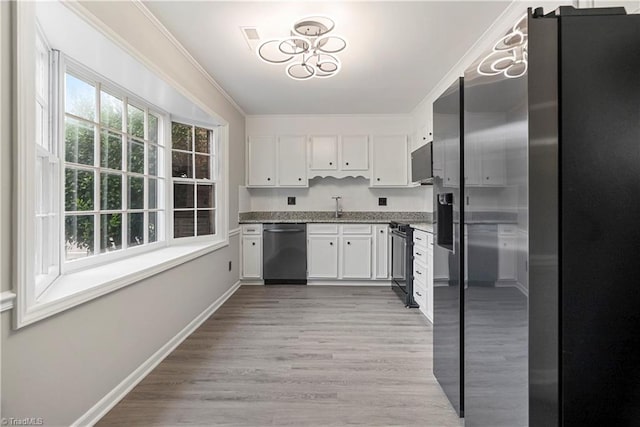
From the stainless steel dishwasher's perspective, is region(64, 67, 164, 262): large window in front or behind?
in front

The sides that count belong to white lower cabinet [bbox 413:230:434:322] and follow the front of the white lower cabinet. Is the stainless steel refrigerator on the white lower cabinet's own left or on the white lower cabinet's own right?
on the white lower cabinet's own left

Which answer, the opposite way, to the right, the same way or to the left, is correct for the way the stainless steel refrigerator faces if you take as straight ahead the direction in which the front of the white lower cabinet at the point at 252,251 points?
to the right

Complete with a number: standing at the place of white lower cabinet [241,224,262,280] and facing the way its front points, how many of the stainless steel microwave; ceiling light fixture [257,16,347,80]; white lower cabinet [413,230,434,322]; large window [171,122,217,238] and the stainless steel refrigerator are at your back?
0

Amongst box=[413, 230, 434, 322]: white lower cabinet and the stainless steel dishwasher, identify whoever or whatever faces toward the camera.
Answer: the stainless steel dishwasher

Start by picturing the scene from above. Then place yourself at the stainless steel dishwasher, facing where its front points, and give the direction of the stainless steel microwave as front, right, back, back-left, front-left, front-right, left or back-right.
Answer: front-left

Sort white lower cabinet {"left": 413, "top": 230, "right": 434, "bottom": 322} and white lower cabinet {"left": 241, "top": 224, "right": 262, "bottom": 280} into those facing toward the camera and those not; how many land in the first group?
1

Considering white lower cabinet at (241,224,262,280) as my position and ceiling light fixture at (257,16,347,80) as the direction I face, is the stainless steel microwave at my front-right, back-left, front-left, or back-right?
front-left

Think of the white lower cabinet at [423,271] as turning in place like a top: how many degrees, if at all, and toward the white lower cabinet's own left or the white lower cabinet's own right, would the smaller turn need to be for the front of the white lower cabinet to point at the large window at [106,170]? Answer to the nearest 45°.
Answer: approximately 45° to the white lower cabinet's own left

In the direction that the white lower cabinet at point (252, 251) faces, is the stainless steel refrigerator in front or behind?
in front

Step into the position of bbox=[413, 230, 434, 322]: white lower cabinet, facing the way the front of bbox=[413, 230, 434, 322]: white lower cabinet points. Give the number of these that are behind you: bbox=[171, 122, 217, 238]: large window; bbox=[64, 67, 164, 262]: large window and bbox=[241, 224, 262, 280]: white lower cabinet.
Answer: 0

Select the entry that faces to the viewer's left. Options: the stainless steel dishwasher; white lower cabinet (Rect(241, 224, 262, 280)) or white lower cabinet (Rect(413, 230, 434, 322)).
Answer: white lower cabinet (Rect(413, 230, 434, 322))

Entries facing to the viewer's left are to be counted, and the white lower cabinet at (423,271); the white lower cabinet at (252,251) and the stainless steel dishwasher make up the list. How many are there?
1

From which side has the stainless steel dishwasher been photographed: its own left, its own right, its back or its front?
front

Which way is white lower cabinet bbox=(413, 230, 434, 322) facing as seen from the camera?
to the viewer's left

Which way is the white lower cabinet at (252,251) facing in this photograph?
toward the camera

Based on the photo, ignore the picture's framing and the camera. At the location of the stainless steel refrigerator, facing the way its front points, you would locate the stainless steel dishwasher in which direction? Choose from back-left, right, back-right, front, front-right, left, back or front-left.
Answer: right

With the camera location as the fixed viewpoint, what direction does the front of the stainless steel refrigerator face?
facing the viewer and to the left of the viewer
